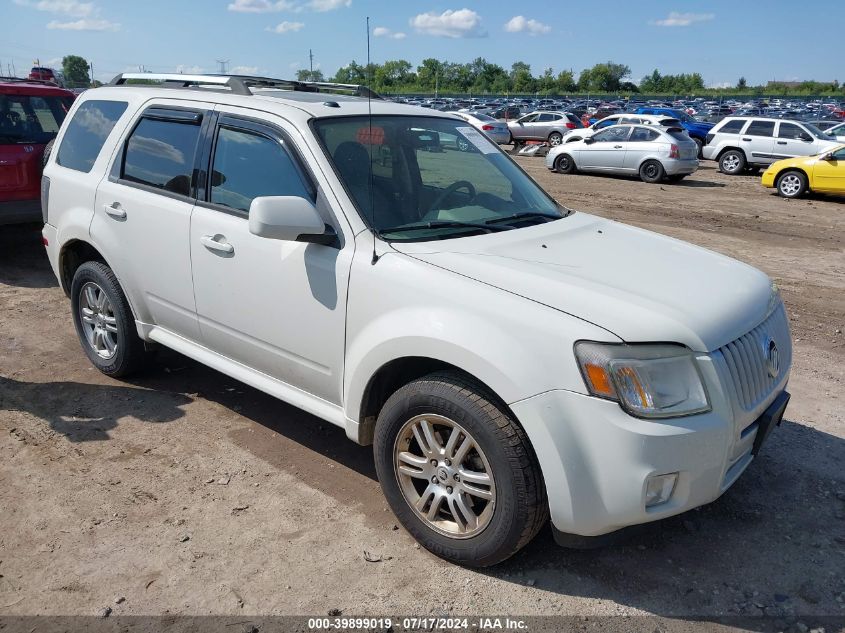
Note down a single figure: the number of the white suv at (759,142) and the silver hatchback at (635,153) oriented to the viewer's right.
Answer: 1

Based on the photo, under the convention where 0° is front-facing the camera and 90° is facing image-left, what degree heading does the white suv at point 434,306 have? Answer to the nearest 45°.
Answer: approximately 315°

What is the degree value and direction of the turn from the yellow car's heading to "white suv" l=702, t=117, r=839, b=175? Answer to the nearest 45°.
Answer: approximately 90° to its right

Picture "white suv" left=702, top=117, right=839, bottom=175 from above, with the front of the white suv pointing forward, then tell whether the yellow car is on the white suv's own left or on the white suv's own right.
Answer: on the white suv's own right

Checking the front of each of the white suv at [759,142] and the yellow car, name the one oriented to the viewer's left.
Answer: the yellow car

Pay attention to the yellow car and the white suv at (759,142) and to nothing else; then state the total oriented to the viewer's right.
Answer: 1

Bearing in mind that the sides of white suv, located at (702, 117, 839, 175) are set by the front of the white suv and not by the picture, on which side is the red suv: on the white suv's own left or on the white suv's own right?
on the white suv's own right

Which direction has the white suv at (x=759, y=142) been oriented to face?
to the viewer's right

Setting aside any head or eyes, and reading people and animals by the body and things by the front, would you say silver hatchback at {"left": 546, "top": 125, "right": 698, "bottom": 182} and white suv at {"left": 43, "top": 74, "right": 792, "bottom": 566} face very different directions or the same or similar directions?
very different directions

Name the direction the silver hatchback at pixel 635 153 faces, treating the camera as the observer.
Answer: facing away from the viewer and to the left of the viewer

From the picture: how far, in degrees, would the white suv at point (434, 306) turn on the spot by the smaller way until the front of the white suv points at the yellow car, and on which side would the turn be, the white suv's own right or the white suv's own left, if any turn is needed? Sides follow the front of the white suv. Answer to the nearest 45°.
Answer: approximately 90° to the white suv's own left

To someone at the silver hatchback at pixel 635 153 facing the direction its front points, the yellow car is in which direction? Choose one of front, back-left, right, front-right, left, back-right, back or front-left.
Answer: back

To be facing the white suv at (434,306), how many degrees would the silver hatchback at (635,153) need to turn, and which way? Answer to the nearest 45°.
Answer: approximately 135° to its left

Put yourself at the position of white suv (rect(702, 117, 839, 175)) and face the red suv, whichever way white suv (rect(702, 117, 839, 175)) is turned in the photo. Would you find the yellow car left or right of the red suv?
left

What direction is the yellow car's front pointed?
to the viewer's left
